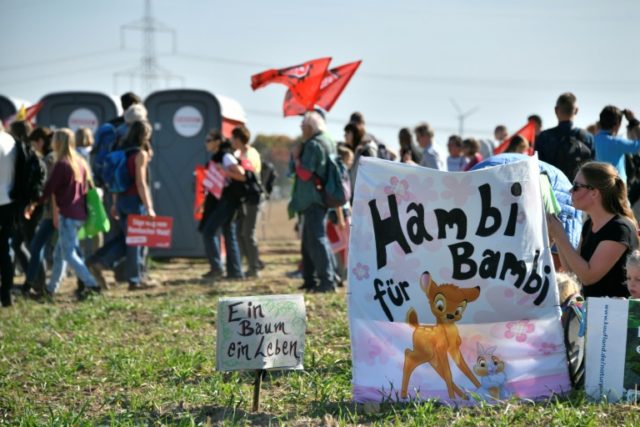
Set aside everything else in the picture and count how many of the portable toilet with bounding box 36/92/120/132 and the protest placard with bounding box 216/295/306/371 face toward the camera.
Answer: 2

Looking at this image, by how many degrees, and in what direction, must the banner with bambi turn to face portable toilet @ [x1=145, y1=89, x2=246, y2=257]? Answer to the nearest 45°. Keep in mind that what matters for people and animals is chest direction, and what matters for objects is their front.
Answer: approximately 135° to its right

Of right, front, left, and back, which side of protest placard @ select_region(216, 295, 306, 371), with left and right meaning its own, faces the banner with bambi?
left

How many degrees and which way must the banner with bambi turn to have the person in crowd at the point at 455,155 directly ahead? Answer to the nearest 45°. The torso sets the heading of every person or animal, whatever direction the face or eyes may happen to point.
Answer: approximately 180°

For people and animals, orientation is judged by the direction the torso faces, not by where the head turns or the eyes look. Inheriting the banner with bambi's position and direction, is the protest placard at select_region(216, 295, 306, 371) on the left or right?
on its right

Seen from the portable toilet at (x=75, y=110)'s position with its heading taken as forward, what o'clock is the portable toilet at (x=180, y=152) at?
the portable toilet at (x=180, y=152) is roughly at 10 o'clock from the portable toilet at (x=75, y=110).

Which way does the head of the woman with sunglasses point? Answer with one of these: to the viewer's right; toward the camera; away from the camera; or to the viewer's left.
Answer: to the viewer's left

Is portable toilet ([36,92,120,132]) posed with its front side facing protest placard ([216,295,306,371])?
yes

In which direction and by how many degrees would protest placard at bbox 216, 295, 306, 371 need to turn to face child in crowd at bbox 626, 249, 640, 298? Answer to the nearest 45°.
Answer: approximately 90° to its left

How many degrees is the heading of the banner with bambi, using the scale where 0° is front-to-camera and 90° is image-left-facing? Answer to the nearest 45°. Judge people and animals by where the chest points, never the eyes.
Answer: approximately 0°

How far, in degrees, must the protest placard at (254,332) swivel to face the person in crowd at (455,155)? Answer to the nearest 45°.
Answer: approximately 180°

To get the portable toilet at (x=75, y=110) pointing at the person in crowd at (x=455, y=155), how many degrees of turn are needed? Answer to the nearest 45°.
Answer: approximately 45° to its left
